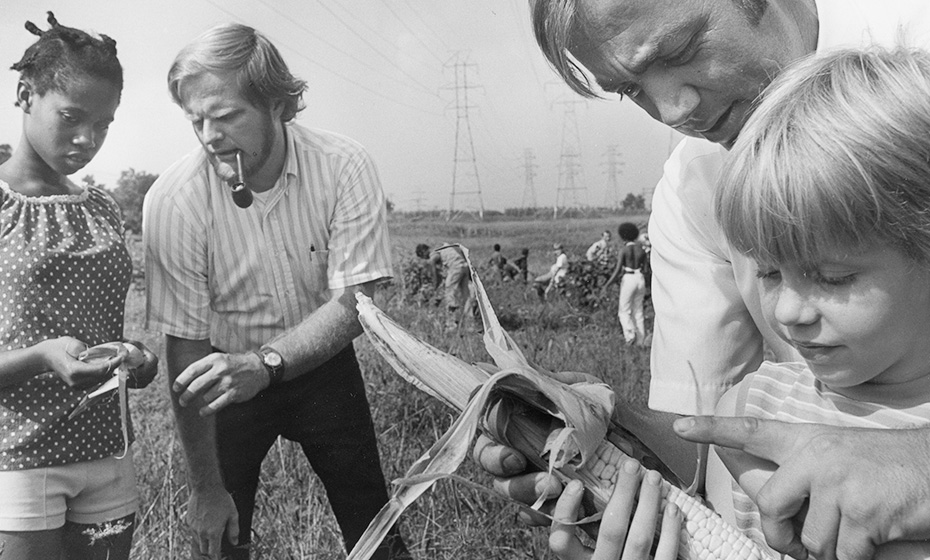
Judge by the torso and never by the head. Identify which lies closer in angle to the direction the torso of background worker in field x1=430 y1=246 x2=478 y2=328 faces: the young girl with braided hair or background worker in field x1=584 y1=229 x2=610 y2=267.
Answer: the young girl with braided hair

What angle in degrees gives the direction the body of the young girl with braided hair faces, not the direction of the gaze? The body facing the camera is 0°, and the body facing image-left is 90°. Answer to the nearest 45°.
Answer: approximately 315°

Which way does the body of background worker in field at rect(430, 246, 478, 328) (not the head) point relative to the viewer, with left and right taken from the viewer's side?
facing to the left of the viewer

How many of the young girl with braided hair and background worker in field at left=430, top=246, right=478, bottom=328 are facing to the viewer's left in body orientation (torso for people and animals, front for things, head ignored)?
1

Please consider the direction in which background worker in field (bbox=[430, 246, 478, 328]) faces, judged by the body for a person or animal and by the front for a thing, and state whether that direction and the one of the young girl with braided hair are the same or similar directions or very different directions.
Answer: very different directions

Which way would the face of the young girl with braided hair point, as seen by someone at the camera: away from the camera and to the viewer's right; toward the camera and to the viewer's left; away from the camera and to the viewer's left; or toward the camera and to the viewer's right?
toward the camera and to the viewer's right

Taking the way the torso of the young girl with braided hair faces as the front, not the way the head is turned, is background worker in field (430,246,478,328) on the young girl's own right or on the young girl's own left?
on the young girl's own left
